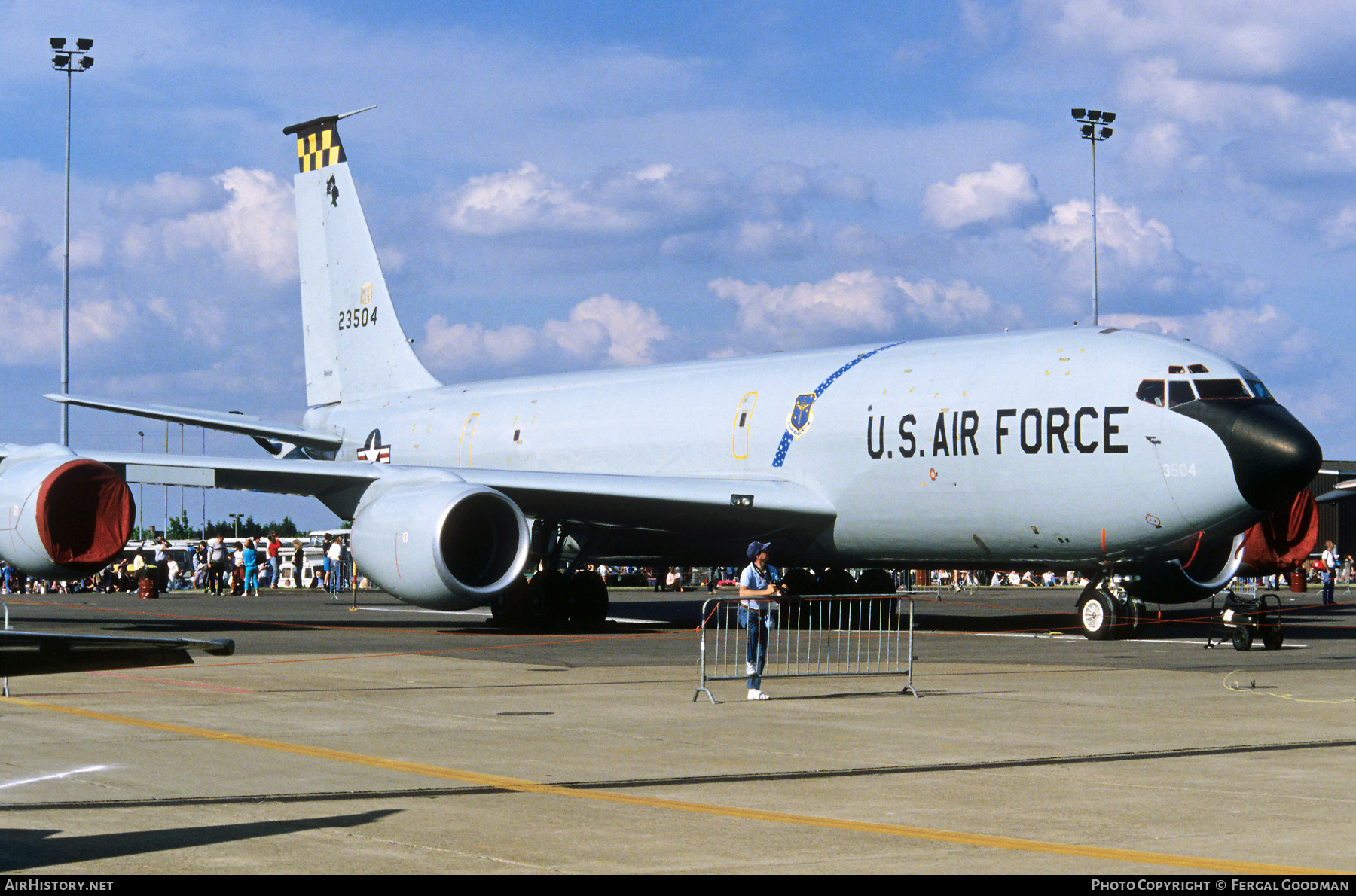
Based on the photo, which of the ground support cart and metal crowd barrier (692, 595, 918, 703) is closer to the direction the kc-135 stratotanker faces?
the ground support cart

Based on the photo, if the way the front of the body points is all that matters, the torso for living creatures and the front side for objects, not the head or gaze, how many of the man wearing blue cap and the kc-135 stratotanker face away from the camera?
0

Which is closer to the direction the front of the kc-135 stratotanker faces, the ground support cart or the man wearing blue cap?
the ground support cart

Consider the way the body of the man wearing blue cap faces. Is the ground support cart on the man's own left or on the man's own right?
on the man's own left

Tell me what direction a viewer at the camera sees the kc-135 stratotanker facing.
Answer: facing the viewer and to the right of the viewer
